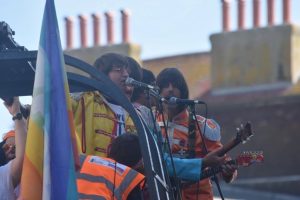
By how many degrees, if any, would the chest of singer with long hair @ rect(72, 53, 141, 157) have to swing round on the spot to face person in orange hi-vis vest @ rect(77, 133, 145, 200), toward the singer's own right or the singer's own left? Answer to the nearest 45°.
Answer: approximately 45° to the singer's own right

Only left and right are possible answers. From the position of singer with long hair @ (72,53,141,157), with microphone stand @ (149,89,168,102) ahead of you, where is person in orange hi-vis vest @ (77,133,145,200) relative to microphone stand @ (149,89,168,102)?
right

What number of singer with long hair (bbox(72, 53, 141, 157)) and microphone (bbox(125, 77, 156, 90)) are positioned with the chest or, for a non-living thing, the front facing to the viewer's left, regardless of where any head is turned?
1

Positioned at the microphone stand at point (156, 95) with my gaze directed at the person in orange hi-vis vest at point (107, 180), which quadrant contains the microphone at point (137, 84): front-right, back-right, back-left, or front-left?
front-right

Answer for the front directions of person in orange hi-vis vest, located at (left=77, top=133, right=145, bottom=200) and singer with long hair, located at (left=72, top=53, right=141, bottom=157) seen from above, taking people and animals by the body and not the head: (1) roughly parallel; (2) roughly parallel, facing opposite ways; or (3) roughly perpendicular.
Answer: roughly perpendicular

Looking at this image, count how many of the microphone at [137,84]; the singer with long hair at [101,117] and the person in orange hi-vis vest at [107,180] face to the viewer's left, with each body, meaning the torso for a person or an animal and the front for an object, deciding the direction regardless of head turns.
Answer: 1

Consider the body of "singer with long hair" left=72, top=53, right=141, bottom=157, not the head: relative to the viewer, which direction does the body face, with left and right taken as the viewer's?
facing the viewer and to the right of the viewer

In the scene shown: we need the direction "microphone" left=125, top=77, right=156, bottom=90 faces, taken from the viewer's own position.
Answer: facing to the left of the viewer

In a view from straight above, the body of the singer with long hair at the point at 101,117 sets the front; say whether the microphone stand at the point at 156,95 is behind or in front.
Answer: in front

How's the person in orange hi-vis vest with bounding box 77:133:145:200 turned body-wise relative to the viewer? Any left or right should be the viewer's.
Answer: facing away from the viewer and to the right of the viewer
